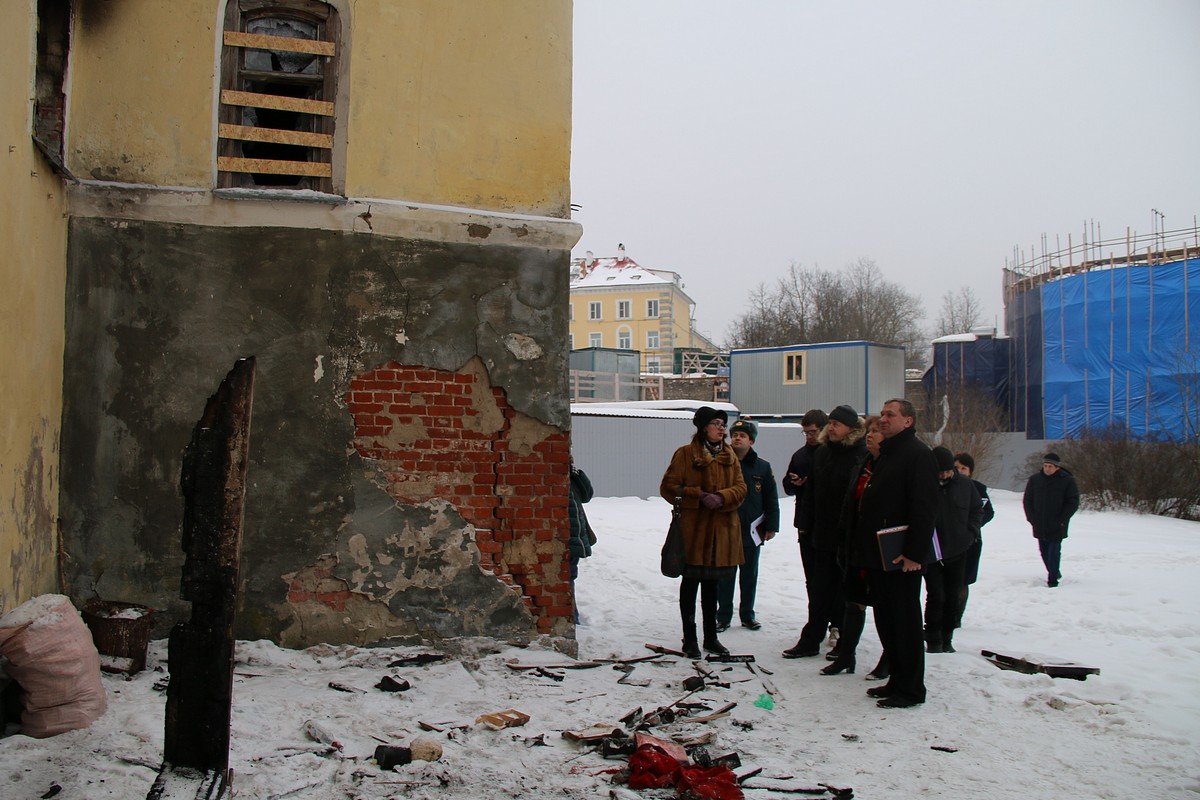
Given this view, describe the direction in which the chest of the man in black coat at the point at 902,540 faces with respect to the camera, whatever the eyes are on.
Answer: to the viewer's left

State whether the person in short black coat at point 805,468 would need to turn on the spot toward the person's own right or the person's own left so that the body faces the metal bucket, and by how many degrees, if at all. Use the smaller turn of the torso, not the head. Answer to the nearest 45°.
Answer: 0° — they already face it

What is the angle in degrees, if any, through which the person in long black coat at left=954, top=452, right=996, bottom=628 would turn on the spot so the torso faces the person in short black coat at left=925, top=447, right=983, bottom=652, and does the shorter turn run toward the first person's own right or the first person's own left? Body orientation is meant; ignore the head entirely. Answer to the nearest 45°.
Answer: approximately 45° to the first person's own left

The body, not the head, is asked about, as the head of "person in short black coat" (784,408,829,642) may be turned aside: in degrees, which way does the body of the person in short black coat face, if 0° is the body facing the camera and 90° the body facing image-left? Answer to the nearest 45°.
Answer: approximately 45°

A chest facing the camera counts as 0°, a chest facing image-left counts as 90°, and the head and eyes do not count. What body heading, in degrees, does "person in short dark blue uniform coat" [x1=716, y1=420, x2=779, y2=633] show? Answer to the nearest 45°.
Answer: approximately 45°

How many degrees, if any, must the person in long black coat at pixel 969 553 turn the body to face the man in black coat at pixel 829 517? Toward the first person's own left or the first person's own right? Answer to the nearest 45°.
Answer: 0° — they already face them

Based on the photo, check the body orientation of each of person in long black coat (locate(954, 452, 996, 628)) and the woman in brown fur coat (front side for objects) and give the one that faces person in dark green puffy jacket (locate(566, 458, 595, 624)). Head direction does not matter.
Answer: person in long black coat (locate(954, 452, 996, 628))

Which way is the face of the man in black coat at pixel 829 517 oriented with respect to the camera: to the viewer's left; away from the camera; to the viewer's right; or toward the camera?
to the viewer's left
